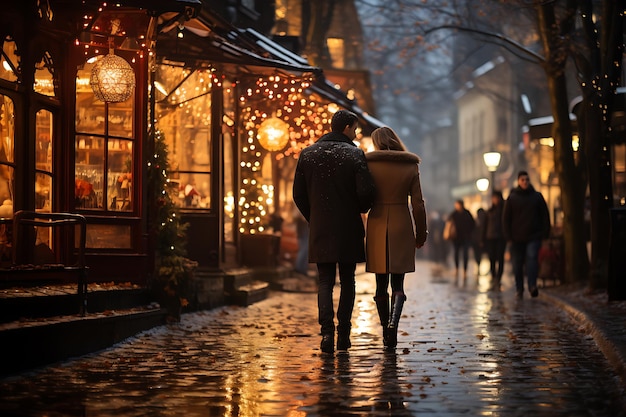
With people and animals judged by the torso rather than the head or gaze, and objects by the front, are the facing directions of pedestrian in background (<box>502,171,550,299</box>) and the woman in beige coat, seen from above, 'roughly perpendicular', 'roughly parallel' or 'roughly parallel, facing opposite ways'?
roughly parallel, facing opposite ways

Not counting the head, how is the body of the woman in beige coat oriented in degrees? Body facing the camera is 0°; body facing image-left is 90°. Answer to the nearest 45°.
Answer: approximately 180°

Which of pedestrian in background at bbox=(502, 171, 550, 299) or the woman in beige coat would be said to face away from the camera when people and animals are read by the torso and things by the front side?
the woman in beige coat

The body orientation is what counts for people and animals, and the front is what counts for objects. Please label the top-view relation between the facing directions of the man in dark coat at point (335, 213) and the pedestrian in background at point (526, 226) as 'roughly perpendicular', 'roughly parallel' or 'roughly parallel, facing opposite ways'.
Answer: roughly parallel, facing opposite ways

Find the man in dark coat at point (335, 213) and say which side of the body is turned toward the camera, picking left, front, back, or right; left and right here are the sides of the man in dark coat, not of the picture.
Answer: back

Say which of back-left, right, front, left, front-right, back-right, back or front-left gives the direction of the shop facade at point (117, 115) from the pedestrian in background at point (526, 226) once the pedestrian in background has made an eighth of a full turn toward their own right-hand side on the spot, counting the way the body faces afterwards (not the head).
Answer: front

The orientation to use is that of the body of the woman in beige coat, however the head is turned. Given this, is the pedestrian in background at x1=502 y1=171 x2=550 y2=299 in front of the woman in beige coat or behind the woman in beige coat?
in front

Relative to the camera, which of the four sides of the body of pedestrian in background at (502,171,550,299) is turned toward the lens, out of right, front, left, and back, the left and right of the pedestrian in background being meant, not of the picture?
front

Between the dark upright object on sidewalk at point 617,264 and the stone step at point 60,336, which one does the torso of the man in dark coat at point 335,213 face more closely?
the dark upright object on sidewalk

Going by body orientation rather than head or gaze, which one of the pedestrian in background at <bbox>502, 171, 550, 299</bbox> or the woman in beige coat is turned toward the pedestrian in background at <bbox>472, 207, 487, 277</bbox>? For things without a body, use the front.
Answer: the woman in beige coat

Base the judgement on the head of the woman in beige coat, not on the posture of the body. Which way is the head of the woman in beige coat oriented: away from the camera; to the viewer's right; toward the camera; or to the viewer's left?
away from the camera
